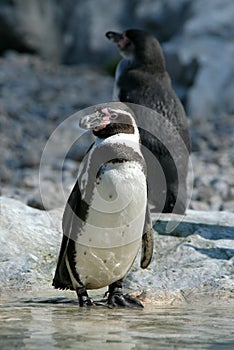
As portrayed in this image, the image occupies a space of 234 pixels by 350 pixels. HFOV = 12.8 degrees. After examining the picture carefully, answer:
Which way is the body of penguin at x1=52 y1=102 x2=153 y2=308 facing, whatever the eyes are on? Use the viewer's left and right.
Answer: facing the viewer and to the right of the viewer

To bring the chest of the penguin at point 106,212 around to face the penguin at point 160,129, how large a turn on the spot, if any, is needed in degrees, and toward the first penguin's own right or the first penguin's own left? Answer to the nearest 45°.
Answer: approximately 135° to the first penguin's own left
